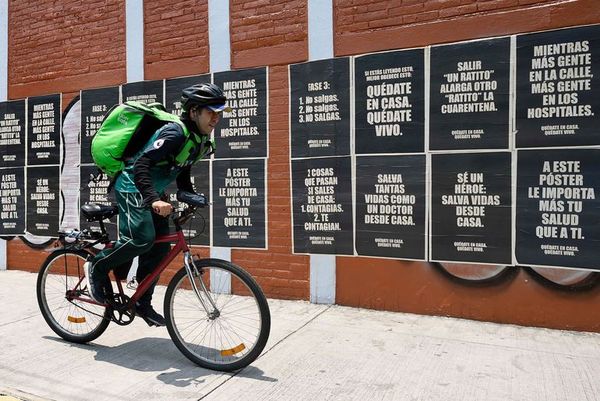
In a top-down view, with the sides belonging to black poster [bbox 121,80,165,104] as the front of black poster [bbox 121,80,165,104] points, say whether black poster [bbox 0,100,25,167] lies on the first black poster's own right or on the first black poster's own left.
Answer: on the first black poster's own right

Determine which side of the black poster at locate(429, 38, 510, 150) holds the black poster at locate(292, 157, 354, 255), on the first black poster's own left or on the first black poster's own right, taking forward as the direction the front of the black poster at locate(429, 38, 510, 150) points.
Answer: on the first black poster's own right

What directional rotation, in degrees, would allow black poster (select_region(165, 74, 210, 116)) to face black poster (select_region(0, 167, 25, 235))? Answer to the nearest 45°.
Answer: approximately 90° to its right

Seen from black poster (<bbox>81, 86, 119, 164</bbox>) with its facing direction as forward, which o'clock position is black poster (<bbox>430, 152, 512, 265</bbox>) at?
black poster (<bbox>430, 152, 512, 265</bbox>) is roughly at 9 o'clock from black poster (<bbox>81, 86, 119, 164</bbox>).

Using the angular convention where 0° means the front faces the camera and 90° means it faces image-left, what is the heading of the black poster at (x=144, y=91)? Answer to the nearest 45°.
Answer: approximately 45°

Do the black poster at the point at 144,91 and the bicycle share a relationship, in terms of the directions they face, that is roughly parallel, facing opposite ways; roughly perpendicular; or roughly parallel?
roughly perpendicular

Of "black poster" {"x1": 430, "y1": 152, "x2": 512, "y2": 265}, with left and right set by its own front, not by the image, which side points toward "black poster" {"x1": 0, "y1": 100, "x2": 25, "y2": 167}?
right

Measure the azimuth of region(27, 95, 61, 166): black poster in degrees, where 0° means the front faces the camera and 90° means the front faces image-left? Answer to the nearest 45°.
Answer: approximately 45°
